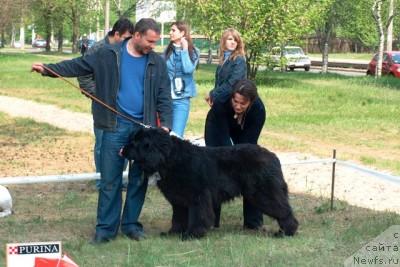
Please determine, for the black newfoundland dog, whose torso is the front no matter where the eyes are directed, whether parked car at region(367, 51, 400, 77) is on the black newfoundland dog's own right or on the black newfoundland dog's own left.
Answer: on the black newfoundland dog's own right

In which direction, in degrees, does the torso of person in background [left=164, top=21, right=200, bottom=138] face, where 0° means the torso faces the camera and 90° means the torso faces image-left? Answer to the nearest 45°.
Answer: approximately 45°

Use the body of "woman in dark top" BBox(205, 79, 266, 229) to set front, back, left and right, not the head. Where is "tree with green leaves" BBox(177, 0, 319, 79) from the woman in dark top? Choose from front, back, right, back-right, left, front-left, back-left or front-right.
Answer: back-right

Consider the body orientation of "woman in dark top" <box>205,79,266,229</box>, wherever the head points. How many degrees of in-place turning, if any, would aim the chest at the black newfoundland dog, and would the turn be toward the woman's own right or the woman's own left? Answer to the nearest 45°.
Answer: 0° — they already face it

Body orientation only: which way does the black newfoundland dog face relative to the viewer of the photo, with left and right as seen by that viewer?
facing to the left of the viewer

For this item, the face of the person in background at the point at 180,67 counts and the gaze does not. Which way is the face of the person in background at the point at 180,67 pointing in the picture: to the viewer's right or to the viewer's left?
to the viewer's left

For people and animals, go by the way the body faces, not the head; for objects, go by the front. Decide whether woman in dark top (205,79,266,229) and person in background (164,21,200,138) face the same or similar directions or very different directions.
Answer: same or similar directions

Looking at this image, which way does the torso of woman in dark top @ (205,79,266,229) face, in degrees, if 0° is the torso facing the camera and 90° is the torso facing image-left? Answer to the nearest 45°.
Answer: approximately 45°

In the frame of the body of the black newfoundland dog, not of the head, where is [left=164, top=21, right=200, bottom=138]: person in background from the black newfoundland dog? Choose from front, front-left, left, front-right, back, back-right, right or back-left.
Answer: right

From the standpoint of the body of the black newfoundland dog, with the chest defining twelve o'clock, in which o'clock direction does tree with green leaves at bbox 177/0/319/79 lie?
The tree with green leaves is roughly at 3 o'clock from the black newfoundland dog.

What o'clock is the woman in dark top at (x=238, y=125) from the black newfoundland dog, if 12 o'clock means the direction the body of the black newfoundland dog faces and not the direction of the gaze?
The woman in dark top is roughly at 4 o'clock from the black newfoundland dog.

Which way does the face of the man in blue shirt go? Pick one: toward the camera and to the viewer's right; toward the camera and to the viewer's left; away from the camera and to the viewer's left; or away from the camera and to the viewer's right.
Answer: toward the camera and to the viewer's right

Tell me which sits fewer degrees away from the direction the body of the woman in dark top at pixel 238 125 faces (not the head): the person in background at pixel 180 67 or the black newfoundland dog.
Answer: the black newfoundland dog
